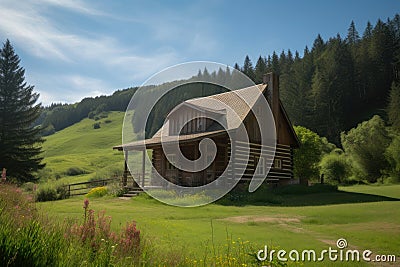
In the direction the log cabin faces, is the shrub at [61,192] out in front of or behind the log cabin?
in front

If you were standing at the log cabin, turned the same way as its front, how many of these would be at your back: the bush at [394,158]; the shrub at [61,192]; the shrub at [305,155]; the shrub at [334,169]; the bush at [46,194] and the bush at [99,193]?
3

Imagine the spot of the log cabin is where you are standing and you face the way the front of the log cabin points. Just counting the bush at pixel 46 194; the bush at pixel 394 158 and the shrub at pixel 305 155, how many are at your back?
2

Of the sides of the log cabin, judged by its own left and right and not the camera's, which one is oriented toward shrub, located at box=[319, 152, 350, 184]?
back

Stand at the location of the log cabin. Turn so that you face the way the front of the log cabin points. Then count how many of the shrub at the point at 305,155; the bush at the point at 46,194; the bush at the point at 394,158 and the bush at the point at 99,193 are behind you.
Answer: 2

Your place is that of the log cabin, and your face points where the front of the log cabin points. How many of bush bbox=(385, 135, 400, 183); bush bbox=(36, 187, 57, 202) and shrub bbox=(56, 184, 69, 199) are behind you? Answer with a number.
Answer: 1

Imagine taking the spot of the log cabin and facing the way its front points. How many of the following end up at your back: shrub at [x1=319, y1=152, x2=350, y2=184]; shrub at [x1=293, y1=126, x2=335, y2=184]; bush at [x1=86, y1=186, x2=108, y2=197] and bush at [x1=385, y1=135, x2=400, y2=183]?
3

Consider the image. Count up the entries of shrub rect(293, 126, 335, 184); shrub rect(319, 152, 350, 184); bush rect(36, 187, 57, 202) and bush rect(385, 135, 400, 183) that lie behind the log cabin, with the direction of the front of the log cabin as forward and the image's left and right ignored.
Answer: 3

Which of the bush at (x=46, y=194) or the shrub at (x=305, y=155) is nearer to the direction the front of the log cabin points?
the bush

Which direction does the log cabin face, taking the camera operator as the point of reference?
facing the viewer and to the left of the viewer

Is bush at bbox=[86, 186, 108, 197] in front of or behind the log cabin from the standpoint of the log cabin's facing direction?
in front

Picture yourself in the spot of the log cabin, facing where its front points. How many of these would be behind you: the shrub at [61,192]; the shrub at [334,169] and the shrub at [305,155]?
2

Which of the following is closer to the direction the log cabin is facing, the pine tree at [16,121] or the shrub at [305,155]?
the pine tree

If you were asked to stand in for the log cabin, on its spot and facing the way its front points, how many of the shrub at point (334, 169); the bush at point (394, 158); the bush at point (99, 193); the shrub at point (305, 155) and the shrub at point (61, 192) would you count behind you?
3
